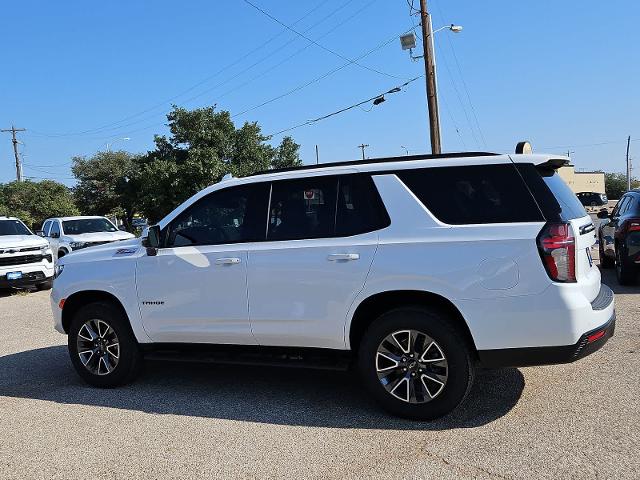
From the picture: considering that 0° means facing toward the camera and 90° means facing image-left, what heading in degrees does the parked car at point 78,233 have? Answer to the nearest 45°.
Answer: approximately 315°

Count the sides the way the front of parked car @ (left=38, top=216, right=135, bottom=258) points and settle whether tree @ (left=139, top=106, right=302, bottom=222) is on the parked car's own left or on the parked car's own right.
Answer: on the parked car's own left

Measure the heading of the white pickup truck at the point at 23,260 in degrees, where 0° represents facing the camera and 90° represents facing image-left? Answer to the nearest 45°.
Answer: approximately 315°

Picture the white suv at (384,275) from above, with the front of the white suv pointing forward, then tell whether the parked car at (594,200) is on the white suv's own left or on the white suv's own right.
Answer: on the white suv's own right

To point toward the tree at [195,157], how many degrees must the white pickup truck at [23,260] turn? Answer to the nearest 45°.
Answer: approximately 90° to its left

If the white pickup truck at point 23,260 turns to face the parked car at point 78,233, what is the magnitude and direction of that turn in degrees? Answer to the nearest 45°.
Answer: approximately 90° to its left

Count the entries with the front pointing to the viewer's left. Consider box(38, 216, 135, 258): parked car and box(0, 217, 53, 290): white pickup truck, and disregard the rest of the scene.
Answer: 0

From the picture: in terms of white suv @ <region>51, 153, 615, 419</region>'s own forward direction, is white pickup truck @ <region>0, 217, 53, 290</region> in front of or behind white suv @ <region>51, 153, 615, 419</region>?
in front

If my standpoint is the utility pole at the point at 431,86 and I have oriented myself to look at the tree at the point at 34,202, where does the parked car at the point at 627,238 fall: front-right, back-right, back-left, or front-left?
back-left

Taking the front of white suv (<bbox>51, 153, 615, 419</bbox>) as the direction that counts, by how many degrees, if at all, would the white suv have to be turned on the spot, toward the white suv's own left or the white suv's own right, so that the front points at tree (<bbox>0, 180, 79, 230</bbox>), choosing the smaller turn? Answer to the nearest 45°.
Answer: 0° — it already faces it

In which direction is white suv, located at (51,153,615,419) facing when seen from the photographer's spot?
facing away from the viewer and to the left of the viewer

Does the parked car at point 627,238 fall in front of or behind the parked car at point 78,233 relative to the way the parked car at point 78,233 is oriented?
in front

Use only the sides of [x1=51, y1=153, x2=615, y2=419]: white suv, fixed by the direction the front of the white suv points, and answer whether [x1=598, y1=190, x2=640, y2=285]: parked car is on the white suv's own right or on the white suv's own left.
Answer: on the white suv's own right
